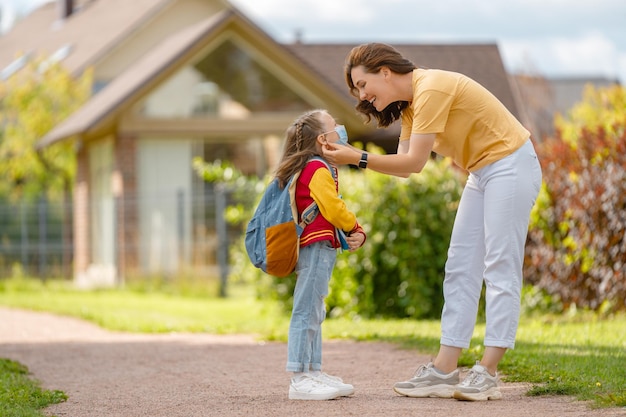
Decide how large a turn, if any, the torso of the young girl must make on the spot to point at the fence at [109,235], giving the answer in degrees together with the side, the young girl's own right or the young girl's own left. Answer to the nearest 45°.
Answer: approximately 90° to the young girl's own left

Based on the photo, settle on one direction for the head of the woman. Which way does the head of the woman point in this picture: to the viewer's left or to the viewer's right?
to the viewer's left

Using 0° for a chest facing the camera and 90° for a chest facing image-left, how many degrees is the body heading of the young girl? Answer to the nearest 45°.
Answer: approximately 270°

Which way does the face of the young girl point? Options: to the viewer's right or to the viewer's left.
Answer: to the viewer's right

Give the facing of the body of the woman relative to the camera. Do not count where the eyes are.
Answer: to the viewer's left

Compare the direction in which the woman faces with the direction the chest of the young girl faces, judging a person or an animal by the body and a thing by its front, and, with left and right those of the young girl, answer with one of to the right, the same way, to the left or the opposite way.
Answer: the opposite way

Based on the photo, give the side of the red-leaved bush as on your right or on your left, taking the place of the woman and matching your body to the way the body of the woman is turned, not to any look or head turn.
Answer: on your right

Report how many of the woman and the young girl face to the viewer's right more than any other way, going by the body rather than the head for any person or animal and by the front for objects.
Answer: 1

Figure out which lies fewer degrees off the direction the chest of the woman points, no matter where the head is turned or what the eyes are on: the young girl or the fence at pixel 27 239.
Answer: the young girl

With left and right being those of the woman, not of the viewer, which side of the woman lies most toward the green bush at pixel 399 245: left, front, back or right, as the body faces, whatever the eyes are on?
right

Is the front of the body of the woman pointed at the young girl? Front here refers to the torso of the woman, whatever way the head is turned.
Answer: yes

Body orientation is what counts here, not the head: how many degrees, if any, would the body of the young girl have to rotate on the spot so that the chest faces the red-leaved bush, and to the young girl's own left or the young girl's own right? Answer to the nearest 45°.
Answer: approximately 45° to the young girl's own left
